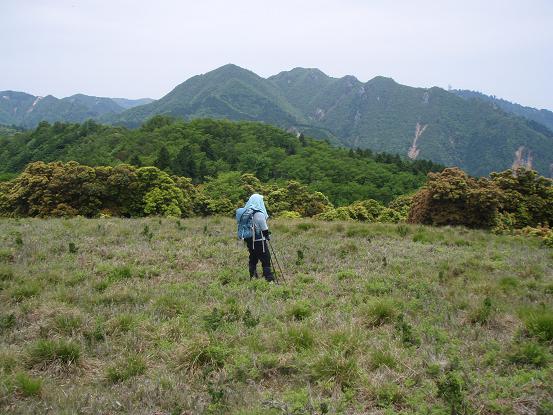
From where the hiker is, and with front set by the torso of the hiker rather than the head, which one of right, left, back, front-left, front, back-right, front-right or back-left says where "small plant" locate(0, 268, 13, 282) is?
back-left

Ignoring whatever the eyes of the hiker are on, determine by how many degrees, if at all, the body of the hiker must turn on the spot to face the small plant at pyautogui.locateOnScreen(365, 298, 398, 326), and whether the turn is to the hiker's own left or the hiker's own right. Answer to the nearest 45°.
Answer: approximately 90° to the hiker's own right

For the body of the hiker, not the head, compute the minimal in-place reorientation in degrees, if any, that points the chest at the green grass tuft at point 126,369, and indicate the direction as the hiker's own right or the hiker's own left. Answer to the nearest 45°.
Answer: approximately 135° to the hiker's own right

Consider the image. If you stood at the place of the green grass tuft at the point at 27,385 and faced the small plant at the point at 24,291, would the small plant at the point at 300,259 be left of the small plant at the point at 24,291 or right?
right

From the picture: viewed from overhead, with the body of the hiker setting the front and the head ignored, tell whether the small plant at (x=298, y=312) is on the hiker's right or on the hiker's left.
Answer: on the hiker's right

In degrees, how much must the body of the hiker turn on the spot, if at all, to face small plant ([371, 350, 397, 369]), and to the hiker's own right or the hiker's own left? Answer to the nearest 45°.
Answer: approximately 135° to the hiker's own right

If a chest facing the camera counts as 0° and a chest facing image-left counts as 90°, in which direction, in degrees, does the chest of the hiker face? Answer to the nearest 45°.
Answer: approximately 225°

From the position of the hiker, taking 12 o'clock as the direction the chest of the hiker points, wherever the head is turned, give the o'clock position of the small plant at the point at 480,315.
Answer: The small plant is roughly at 3 o'clock from the hiker.

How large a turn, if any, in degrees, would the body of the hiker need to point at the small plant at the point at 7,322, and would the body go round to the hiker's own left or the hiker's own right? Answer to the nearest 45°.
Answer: approximately 180°

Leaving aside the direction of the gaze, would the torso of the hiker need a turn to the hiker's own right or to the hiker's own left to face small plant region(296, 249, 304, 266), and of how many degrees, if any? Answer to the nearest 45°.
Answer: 0° — they already face it

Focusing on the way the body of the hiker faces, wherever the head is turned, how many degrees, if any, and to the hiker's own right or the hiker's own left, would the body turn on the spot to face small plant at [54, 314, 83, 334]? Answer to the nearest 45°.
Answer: approximately 180°

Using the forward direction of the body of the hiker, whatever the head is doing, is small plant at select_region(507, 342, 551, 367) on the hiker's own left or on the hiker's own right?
on the hiker's own right

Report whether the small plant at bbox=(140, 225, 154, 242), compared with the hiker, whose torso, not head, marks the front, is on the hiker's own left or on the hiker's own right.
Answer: on the hiker's own left
